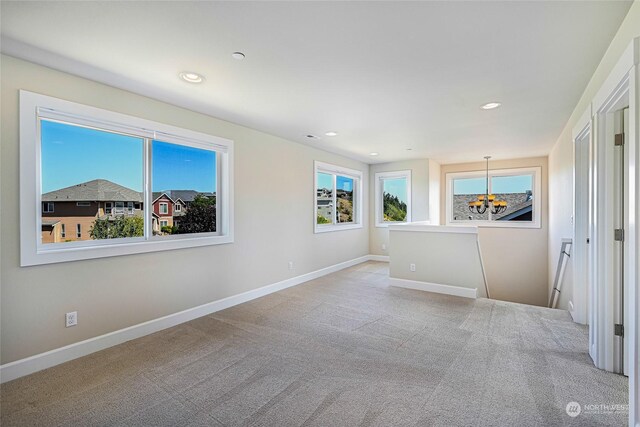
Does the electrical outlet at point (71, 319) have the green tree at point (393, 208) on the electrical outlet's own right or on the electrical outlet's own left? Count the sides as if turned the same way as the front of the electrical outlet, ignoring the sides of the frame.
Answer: on the electrical outlet's own left

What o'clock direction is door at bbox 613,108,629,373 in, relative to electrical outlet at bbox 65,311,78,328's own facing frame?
The door is roughly at 12 o'clock from the electrical outlet.

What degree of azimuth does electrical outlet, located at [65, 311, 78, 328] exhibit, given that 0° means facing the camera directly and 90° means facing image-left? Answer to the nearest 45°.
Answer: approximately 315°

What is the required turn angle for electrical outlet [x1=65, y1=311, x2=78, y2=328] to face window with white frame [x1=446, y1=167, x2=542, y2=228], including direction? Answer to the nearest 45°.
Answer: approximately 45° to its left

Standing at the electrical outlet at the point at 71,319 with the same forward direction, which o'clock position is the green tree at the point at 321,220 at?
The green tree is roughly at 8 o'clock from the electrical outlet.

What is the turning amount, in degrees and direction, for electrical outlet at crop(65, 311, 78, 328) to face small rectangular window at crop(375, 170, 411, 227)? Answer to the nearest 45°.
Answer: approximately 45° to its left

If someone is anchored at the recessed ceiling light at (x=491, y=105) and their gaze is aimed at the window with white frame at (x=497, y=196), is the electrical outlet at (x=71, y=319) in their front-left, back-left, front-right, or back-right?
back-left
